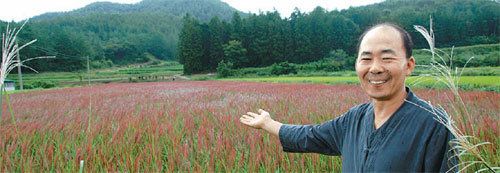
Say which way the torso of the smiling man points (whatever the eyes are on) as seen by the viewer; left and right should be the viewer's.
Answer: facing the viewer and to the left of the viewer

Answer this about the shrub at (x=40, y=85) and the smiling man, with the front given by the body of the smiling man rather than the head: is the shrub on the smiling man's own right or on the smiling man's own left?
on the smiling man's own right
